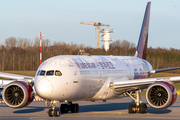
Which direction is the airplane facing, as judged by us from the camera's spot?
facing the viewer and to the left of the viewer
